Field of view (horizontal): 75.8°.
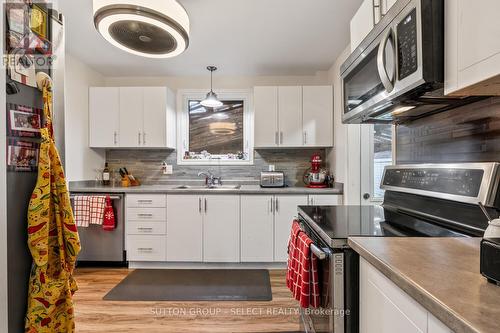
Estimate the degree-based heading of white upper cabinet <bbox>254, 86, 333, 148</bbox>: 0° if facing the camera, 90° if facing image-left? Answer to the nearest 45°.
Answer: approximately 0°

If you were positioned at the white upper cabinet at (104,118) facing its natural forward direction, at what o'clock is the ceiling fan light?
The ceiling fan light is roughly at 12 o'clock from the white upper cabinet.

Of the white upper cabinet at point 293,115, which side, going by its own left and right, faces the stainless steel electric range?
front

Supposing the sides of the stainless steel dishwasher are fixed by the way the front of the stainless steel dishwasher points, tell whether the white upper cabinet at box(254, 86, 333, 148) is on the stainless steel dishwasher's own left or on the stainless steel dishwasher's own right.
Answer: on the stainless steel dishwasher's own left

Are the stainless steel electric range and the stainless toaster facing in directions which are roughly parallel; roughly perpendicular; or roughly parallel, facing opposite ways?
roughly perpendicular

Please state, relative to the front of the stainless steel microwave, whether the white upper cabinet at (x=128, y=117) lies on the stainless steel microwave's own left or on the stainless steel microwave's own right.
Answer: on the stainless steel microwave's own right

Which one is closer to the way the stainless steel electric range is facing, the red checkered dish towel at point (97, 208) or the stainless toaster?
the red checkered dish towel
